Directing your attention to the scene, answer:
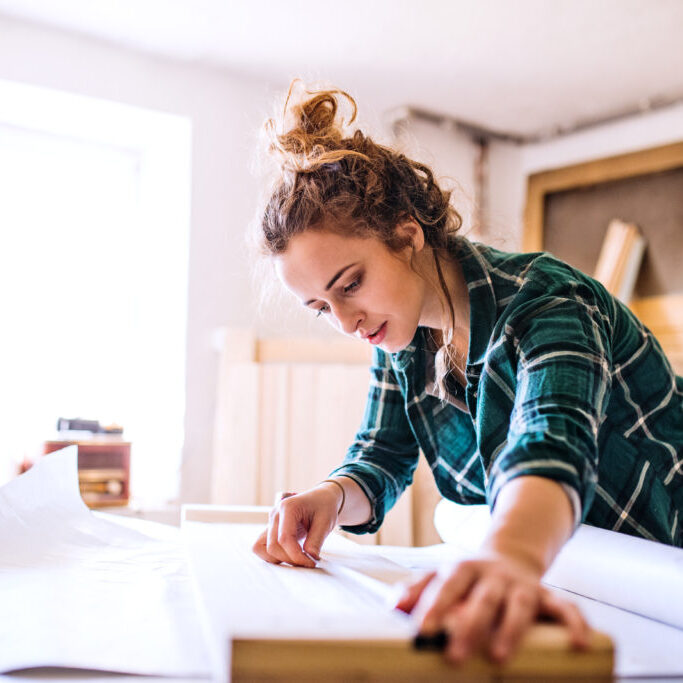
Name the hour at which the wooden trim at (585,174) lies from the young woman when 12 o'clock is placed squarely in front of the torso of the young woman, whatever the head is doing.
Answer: The wooden trim is roughly at 5 o'clock from the young woman.

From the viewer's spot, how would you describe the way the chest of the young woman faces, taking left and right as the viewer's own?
facing the viewer and to the left of the viewer

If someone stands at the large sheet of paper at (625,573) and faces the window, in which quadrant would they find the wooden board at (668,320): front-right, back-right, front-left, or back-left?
front-right

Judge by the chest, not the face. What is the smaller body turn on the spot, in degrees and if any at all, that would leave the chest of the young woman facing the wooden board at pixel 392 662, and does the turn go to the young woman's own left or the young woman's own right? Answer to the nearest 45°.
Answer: approximately 45° to the young woman's own left

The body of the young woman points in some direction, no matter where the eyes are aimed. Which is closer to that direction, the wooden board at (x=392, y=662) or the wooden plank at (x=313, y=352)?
the wooden board

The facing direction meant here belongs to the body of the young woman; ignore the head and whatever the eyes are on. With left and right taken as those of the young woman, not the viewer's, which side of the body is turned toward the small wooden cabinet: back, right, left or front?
right

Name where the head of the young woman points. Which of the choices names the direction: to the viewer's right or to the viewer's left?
to the viewer's left

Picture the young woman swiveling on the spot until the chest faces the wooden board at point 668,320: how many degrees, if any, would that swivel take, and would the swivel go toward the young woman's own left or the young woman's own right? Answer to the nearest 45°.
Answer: approximately 135° to the young woman's own right

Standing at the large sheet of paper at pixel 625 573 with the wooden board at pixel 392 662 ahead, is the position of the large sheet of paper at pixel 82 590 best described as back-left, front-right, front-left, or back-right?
front-right

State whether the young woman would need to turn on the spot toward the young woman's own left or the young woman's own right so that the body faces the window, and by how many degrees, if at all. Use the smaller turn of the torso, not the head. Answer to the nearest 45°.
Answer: approximately 90° to the young woman's own right
